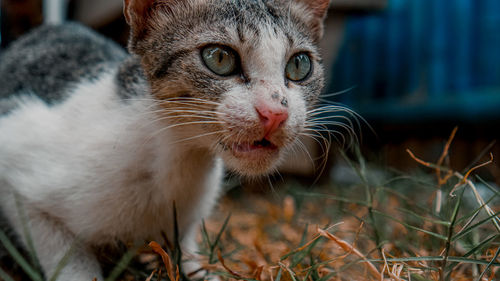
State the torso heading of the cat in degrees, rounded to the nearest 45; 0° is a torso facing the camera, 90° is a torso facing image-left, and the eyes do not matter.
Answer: approximately 315°
